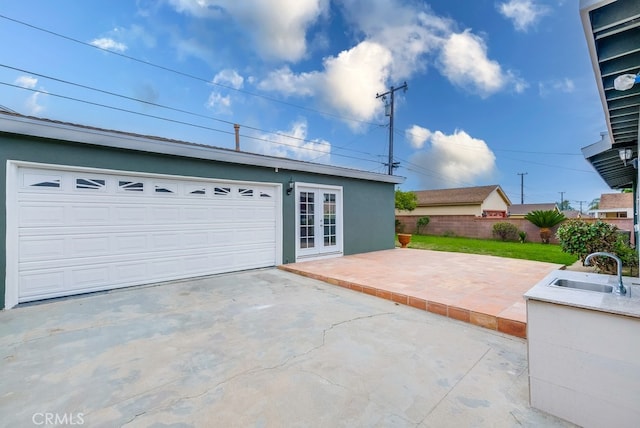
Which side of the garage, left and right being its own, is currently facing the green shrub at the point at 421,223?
left

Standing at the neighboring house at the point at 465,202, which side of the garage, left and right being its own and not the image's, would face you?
left

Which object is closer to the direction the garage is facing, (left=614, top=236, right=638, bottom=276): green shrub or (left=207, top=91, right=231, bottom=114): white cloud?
the green shrub

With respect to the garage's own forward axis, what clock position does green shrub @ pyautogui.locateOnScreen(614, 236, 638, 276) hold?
The green shrub is roughly at 11 o'clock from the garage.

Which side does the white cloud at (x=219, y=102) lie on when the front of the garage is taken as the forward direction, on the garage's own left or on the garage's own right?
on the garage's own left

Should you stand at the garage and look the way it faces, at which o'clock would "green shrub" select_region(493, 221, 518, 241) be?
The green shrub is roughly at 10 o'clock from the garage.

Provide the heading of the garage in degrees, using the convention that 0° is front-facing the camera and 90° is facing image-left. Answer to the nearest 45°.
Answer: approximately 315°

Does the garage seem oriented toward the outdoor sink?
yes

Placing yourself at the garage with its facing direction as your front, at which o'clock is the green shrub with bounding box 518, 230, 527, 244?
The green shrub is roughly at 10 o'clock from the garage.
